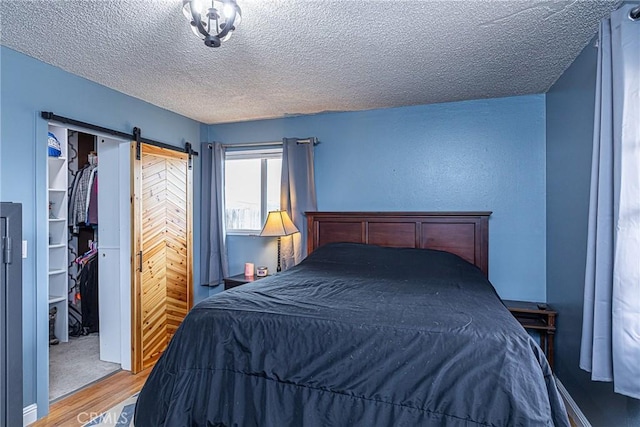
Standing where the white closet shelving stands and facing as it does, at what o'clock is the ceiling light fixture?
The ceiling light fixture is roughly at 1 o'clock from the white closet shelving.

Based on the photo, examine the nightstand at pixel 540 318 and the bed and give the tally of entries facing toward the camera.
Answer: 2

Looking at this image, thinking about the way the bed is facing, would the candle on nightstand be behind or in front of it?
behind

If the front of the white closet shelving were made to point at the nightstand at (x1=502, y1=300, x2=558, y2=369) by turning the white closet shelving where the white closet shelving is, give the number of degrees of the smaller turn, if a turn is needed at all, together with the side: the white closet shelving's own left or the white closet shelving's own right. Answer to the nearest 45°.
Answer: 0° — it already faces it

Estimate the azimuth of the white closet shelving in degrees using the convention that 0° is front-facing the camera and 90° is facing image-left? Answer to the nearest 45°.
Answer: approximately 315°

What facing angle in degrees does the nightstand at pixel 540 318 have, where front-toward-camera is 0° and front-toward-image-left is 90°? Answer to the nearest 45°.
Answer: approximately 0°

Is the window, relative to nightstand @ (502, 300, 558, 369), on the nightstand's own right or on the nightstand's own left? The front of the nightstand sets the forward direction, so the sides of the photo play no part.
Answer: on the nightstand's own right

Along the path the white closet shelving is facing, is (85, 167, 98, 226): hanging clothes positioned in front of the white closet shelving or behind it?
in front

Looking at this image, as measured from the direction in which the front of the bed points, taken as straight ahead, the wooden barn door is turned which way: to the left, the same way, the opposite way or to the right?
to the left
